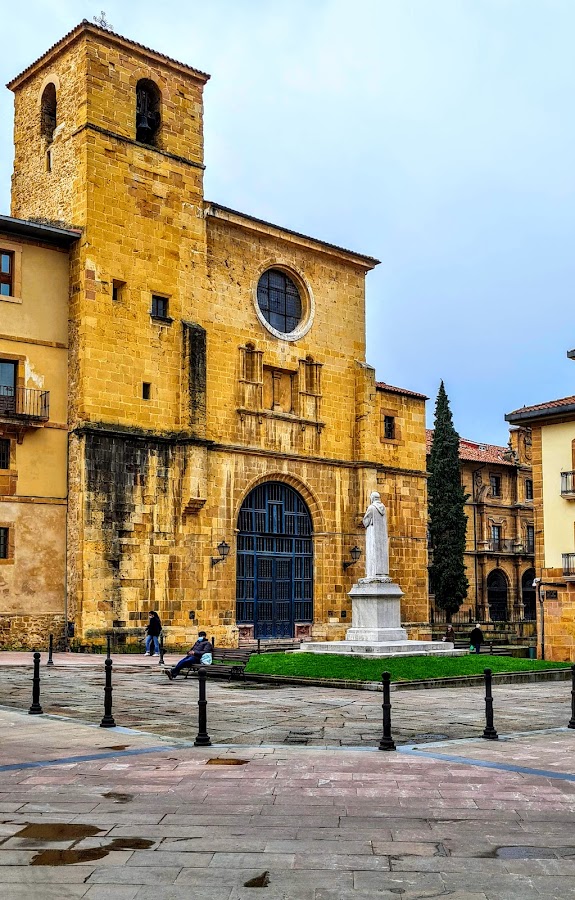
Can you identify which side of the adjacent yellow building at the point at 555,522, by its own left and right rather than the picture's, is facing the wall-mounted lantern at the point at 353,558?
right

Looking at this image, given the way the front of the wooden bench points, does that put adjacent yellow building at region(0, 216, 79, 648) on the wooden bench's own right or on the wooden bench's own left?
on the wooden bench's own right

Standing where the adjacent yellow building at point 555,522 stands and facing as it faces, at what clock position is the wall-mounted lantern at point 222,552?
The wall-mounted lantern is roughly at 1 o'clock from the adjacent yellow building.

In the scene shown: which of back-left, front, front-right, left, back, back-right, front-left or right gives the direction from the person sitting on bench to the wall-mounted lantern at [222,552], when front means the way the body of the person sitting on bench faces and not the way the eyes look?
back-right

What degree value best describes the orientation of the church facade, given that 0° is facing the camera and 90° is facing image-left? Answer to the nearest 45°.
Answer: approximately 315°

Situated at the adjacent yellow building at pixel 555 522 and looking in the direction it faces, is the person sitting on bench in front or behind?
in front

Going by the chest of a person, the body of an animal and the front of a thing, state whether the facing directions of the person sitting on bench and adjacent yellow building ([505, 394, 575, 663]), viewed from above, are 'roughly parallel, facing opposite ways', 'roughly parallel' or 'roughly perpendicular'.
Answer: roughly parallel

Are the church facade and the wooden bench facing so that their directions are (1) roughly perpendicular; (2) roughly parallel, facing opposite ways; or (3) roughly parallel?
roughly perpendicular

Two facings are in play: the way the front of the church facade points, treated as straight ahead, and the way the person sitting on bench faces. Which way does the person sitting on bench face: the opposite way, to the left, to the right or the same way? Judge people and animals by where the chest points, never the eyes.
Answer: to the right

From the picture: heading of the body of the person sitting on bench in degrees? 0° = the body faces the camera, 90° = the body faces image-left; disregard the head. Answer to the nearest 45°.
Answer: approximately 45°

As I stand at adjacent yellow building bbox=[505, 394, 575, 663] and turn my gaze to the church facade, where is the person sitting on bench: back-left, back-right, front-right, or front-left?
front-left

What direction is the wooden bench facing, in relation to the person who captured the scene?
facing the viewer and to the left of the viewer

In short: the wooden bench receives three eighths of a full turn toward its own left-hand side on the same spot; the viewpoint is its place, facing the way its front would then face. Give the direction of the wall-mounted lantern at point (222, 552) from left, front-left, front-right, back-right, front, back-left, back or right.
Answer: left
